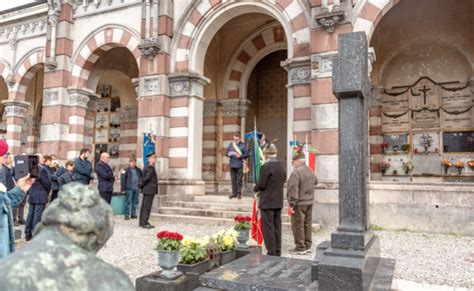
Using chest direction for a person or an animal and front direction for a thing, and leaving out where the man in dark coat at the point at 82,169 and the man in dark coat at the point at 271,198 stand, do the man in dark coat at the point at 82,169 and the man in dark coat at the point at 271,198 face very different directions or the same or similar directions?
very different directions

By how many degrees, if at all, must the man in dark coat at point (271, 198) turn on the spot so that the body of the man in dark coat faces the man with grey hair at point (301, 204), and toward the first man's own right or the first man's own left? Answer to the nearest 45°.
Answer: approximately 90° to the first man's own right

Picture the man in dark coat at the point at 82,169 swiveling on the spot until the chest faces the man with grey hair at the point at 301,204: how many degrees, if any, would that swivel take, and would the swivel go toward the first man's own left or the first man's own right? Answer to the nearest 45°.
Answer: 0° — they already face them

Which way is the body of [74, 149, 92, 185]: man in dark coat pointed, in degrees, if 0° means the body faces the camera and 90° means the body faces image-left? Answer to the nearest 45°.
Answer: approximately 315°

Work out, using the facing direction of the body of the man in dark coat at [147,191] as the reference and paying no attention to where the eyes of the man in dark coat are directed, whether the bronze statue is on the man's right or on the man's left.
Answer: on the man's right

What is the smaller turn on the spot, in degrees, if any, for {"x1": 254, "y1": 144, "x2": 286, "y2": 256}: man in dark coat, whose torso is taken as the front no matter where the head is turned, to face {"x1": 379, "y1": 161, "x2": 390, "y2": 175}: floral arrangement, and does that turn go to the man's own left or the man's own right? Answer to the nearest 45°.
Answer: approximately 90° to the man's own right

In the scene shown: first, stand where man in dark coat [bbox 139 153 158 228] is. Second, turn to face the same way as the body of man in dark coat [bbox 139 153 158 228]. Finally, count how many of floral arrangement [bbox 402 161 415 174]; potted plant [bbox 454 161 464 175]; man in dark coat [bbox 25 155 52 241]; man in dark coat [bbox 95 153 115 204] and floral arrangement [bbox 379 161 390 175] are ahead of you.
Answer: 3

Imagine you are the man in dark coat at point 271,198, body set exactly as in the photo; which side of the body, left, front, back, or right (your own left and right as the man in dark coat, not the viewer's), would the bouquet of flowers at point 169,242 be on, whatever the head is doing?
left

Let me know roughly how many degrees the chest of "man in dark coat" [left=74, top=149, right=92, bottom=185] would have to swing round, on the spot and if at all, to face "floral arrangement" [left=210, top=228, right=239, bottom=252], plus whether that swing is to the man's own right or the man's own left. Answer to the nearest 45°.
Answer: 0° — they already face it

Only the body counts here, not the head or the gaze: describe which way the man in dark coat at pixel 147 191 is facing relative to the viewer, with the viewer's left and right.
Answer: facing to the right of the viewer

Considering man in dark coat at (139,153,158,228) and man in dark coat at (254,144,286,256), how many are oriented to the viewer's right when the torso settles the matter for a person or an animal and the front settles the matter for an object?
1

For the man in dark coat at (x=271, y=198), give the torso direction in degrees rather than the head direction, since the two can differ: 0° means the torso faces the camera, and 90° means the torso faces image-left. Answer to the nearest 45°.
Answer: approximately 135°
